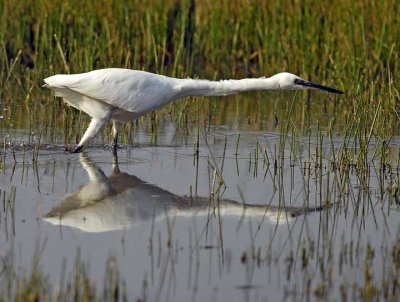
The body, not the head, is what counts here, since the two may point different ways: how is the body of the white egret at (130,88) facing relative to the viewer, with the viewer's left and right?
facing to the right of the viewer
